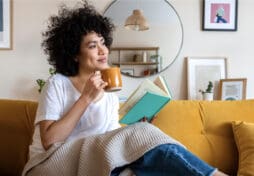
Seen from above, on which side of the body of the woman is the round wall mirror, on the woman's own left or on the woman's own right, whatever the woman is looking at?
on the woman's own left

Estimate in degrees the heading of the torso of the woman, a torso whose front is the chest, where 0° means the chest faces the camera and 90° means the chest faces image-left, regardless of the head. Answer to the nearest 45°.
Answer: approximately 315°

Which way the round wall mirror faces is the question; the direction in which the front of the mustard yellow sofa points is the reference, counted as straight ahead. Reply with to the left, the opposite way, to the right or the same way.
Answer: the same way

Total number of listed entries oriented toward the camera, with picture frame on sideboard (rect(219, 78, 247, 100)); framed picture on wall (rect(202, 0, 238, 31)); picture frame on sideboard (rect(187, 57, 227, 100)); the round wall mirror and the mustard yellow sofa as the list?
5

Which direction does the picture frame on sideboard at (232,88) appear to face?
toward the camera

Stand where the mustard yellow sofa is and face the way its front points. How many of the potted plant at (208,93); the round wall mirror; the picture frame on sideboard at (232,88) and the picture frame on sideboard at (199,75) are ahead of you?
0

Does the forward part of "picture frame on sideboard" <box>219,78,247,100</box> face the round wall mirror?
no

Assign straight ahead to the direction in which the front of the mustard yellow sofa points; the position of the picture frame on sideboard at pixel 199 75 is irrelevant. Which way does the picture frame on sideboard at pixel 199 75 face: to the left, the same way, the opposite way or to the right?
the same way

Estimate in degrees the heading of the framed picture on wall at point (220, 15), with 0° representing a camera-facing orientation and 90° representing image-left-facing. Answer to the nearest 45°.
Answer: approximately 0°

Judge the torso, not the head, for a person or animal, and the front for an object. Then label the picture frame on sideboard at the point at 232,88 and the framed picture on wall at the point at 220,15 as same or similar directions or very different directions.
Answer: same or similar directions

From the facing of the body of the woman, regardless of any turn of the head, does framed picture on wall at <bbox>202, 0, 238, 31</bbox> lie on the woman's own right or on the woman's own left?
on the woman's own left

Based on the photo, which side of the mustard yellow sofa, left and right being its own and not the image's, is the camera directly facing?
front

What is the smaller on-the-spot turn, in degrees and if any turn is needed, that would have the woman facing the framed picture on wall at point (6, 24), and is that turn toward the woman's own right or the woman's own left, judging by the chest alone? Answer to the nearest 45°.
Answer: approximately 180°

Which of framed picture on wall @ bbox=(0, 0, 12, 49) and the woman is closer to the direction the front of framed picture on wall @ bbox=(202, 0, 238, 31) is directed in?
the woman

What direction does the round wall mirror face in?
toward the camera
